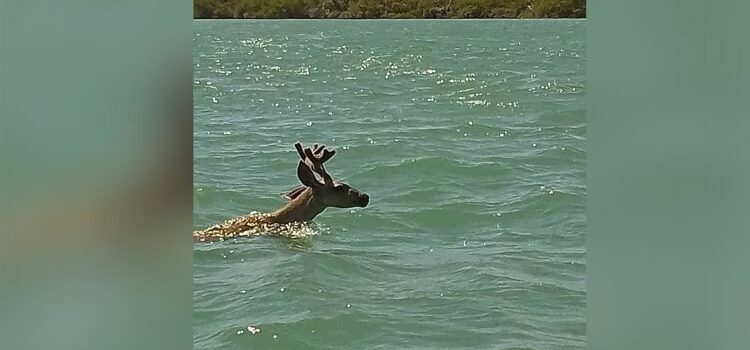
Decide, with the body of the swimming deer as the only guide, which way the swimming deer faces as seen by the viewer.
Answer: to the viewer's right
